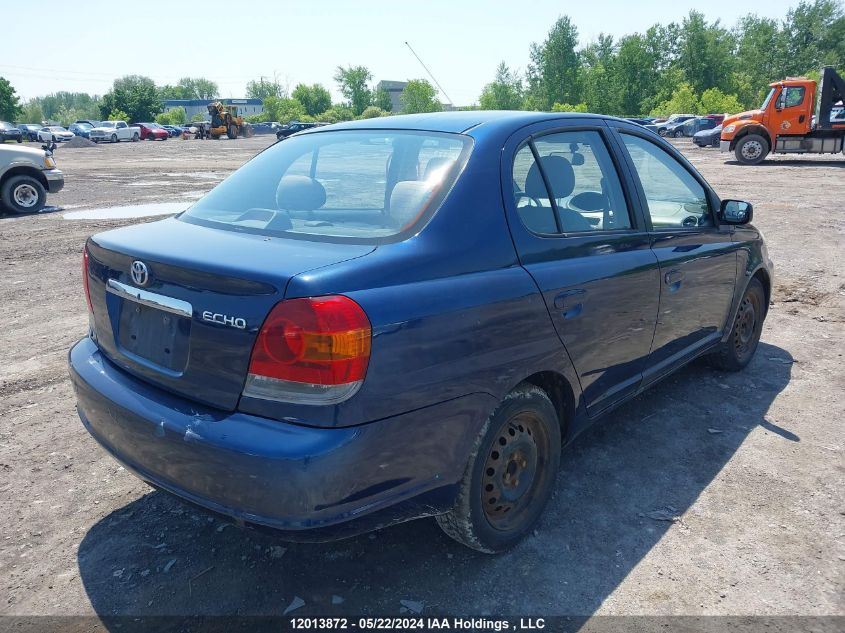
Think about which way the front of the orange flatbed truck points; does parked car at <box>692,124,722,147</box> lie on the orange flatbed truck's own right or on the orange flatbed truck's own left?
on the orange flatbed truck's own right

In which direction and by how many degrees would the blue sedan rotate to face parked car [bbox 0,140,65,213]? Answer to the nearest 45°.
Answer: approximately 90° to its left

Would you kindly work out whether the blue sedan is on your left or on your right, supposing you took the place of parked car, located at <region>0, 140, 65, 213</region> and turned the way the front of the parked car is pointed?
on your right

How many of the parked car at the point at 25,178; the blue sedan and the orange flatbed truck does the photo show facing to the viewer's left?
1

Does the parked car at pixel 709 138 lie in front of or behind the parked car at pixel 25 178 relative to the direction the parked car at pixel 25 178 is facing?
in front

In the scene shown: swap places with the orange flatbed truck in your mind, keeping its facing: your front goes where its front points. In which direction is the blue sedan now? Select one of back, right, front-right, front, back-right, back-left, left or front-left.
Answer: left

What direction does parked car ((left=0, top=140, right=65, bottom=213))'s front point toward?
to the viewer's right

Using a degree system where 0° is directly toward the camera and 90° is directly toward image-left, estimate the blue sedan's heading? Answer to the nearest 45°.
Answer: approximately 225°

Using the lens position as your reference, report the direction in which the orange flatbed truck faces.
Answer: facing to the left of the viewer

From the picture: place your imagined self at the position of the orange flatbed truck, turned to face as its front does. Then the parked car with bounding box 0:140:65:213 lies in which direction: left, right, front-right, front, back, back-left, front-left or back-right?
front-left

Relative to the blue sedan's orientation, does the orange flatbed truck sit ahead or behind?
ahead

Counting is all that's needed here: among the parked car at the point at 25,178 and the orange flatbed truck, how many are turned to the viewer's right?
1
